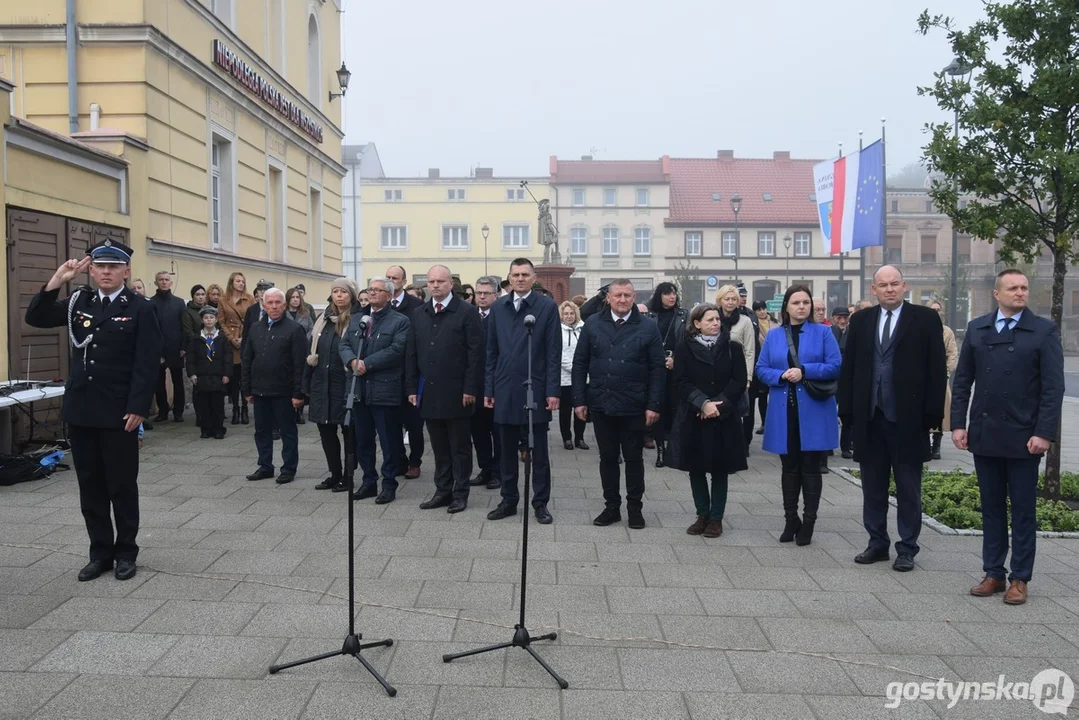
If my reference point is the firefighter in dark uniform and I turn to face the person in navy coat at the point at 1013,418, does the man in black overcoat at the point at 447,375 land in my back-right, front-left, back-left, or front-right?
front-left

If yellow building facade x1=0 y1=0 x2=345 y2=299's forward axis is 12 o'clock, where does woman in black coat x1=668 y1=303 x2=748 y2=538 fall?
The woman in black coat is roughly at 1 o'clock from the yellow building facade.

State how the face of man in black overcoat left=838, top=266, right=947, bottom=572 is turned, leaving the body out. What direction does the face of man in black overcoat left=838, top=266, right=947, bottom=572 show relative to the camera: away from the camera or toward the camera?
toward the camera

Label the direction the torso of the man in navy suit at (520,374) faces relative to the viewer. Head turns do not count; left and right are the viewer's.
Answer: facing the viewer

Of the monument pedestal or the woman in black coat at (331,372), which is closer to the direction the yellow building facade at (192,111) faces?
the woman in black coat

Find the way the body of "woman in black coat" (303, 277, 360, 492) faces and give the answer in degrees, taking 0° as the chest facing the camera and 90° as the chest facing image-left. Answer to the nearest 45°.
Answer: approximately 45°

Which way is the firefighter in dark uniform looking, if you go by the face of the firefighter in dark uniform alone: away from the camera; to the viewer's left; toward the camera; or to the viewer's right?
toward the camera

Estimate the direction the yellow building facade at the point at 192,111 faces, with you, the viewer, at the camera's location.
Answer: facing the viewer and to the right of the viewer

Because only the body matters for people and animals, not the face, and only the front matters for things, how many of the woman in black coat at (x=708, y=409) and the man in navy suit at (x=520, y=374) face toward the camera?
2

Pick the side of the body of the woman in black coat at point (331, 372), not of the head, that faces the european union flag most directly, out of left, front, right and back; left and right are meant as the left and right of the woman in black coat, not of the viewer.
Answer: back

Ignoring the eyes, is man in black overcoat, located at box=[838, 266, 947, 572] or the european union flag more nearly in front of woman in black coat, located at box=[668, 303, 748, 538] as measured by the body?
the man in black overcoat

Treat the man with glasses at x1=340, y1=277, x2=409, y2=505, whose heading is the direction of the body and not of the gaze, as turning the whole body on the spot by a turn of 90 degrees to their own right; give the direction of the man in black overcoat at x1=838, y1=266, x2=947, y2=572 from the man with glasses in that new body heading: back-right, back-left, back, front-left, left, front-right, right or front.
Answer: back

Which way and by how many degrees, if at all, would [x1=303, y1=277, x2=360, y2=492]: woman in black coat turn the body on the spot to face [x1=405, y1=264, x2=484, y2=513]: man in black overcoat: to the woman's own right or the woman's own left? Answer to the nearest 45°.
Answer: approximately 90° to the woman's own left

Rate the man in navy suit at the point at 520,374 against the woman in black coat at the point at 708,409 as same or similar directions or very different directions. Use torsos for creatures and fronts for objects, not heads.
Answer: same or similar directions

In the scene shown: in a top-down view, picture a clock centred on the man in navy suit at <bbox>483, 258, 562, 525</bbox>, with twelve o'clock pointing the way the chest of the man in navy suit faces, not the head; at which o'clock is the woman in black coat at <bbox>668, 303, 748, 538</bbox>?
The woman in black coat is roughly at 10 o'clock from the man in navy suit.

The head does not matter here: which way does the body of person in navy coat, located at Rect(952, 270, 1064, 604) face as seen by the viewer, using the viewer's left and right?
facing the viewer and to the left of the viewer

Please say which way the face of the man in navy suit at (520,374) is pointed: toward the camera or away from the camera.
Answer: toward the camera
